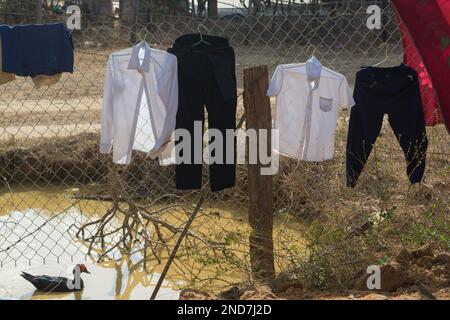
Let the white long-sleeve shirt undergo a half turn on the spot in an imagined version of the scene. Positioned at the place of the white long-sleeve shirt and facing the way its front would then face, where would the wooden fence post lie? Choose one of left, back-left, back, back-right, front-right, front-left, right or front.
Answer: right

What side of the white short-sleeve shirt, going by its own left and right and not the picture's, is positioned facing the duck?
right

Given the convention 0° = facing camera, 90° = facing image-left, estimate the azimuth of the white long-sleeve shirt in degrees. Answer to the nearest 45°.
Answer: approximately 0°

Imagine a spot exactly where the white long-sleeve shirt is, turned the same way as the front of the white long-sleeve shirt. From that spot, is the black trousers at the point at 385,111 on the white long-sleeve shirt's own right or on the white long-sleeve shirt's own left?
on the white long-sleeve shirt's own left

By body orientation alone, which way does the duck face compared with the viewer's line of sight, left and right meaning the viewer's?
facing to the right of the viewer

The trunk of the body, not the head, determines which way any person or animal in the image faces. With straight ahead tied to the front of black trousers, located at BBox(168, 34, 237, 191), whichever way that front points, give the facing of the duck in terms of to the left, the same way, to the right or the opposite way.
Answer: to the left

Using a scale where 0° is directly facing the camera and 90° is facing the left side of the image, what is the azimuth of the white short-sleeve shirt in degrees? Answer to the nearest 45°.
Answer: approximately 0°

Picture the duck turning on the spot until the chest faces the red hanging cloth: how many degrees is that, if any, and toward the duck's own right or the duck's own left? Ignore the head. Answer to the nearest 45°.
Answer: approximately 45° to the duck's own right

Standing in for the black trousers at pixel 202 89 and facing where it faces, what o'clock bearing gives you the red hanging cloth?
The red hanging cloth is roughly at 9 o'clock from the black trousers.

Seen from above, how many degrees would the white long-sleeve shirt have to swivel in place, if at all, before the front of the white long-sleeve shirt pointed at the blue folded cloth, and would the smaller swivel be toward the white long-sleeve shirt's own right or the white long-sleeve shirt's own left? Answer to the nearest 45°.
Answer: approximately 90° to the white long-sleeve shirt's own right
